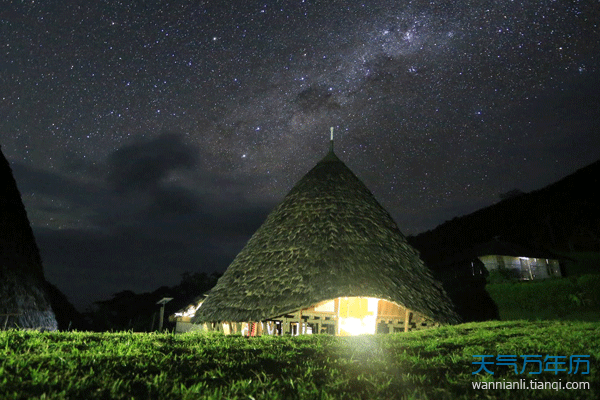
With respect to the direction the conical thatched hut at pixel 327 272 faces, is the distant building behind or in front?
behind

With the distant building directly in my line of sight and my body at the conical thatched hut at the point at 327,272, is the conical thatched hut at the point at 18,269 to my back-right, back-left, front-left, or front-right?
back-left

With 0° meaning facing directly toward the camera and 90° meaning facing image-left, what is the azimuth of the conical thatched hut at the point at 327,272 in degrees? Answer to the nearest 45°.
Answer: approximately 0°

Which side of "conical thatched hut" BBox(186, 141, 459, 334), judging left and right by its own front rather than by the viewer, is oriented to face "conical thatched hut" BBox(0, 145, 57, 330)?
right
